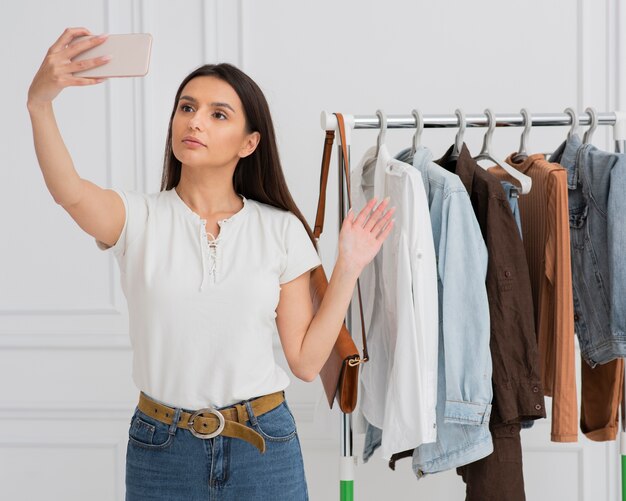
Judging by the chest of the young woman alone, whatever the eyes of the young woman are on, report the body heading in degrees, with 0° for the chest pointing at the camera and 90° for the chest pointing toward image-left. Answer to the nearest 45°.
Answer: approximately 0°

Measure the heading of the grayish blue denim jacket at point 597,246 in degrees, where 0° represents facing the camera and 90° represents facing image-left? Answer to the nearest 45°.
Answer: approximately 45°

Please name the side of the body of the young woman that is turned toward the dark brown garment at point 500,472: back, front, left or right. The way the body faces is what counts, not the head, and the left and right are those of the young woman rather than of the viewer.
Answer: left

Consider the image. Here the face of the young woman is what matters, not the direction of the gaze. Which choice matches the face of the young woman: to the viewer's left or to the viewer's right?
to the viewer's left

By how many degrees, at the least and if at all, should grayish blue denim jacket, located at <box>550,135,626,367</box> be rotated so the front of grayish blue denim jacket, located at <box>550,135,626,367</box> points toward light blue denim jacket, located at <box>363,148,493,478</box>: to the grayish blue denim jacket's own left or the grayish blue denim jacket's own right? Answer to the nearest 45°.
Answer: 0° — it already faces it
